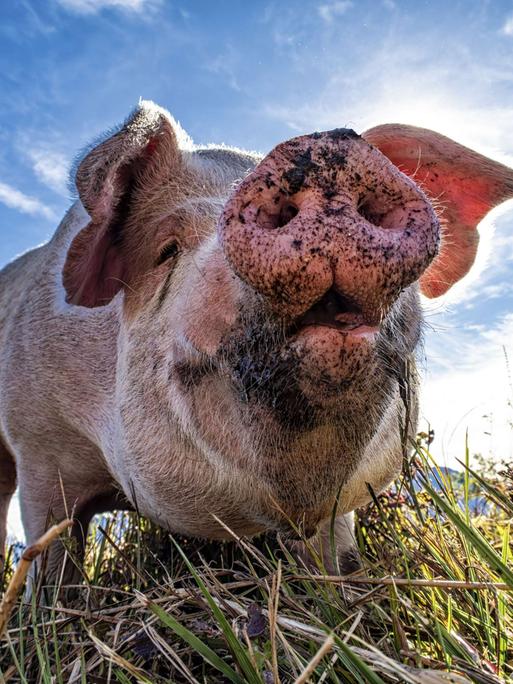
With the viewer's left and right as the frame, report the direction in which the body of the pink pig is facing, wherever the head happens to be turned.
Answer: facing the viewer and to the right of the viewer

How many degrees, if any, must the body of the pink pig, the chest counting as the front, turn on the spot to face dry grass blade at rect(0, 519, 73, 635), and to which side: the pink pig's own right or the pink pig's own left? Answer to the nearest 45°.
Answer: approximately 45° to the pink pig's own right
